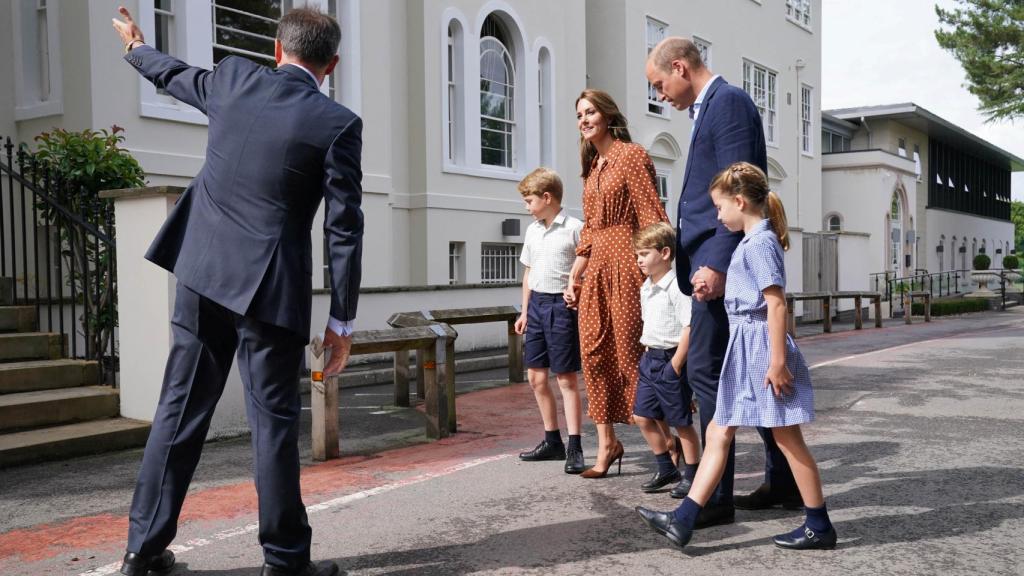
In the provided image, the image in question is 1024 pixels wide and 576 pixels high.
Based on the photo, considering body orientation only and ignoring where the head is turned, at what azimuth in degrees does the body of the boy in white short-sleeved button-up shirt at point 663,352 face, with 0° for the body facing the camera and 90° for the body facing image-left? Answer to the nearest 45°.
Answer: approximately 45°

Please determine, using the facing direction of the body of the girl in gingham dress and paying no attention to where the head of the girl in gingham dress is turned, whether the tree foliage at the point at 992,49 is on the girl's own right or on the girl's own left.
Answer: on the girl's own right

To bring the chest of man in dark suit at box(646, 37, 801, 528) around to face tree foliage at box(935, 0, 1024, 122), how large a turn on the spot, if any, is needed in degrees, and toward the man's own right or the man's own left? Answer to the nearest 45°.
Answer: approximately 90° to the man's own right

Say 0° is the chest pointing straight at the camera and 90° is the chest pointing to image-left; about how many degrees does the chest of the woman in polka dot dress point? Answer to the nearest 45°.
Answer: approximately 45°

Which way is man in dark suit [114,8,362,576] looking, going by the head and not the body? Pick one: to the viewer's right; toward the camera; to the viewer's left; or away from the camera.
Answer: away from the camera

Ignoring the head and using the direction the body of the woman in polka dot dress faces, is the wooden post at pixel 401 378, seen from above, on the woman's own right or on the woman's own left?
on the woman's own right

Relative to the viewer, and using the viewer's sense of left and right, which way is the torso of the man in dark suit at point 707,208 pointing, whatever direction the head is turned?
facing to the left of the viewer

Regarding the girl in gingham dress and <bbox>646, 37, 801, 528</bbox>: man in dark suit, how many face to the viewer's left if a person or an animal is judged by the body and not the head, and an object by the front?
2

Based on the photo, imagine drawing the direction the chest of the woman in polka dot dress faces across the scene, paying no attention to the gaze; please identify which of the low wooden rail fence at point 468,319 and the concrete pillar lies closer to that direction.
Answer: the concrete pillar

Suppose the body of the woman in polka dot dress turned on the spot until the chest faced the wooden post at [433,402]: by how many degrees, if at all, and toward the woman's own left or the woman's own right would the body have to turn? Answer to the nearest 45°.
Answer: approximately 90° to the woman's own right

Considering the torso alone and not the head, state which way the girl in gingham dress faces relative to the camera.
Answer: to the viewer's left
